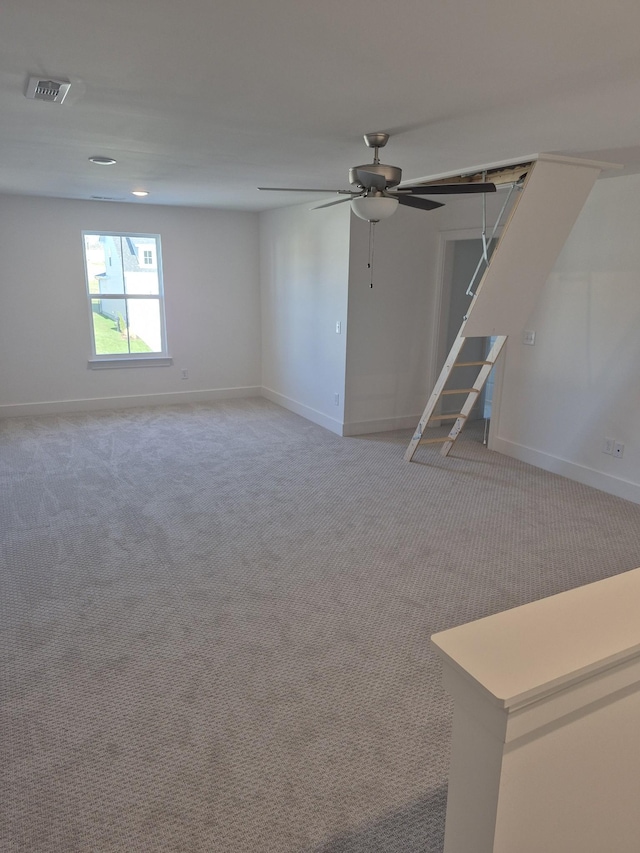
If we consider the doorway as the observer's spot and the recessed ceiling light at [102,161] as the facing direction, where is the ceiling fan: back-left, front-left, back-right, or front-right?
front-left

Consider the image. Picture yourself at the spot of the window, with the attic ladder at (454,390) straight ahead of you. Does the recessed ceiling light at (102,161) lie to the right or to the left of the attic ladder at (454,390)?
right

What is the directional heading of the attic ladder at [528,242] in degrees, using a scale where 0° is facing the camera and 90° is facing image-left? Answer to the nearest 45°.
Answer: approximately 135°

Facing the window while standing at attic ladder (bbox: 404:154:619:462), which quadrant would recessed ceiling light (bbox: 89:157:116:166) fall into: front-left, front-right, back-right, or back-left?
front-left

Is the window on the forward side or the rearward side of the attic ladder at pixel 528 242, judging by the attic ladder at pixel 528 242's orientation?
on the forward side

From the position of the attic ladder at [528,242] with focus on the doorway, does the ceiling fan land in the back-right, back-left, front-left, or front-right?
back-left
